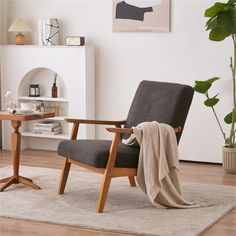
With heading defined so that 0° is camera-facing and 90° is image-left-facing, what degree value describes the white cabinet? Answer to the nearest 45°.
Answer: approximately 0°

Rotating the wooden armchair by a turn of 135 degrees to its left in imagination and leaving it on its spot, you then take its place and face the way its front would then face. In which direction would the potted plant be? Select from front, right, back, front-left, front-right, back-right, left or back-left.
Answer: front-left

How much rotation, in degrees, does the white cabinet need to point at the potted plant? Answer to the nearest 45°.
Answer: approximately 45° to its left

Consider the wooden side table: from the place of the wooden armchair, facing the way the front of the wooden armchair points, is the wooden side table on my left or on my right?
on my right

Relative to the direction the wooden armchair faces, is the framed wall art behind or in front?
behind

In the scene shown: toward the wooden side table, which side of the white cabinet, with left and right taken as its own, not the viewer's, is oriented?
front

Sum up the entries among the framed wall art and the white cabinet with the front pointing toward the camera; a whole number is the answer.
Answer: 2

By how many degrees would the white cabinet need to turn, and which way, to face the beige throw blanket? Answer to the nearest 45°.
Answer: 0° — it already faces it

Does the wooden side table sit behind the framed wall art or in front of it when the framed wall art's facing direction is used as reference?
in front

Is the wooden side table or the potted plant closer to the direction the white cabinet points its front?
the wooden side table

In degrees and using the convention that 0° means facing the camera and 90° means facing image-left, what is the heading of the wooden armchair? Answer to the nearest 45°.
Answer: approximately 45°

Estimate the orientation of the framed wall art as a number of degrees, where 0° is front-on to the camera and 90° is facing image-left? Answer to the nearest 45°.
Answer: approximately 0°
